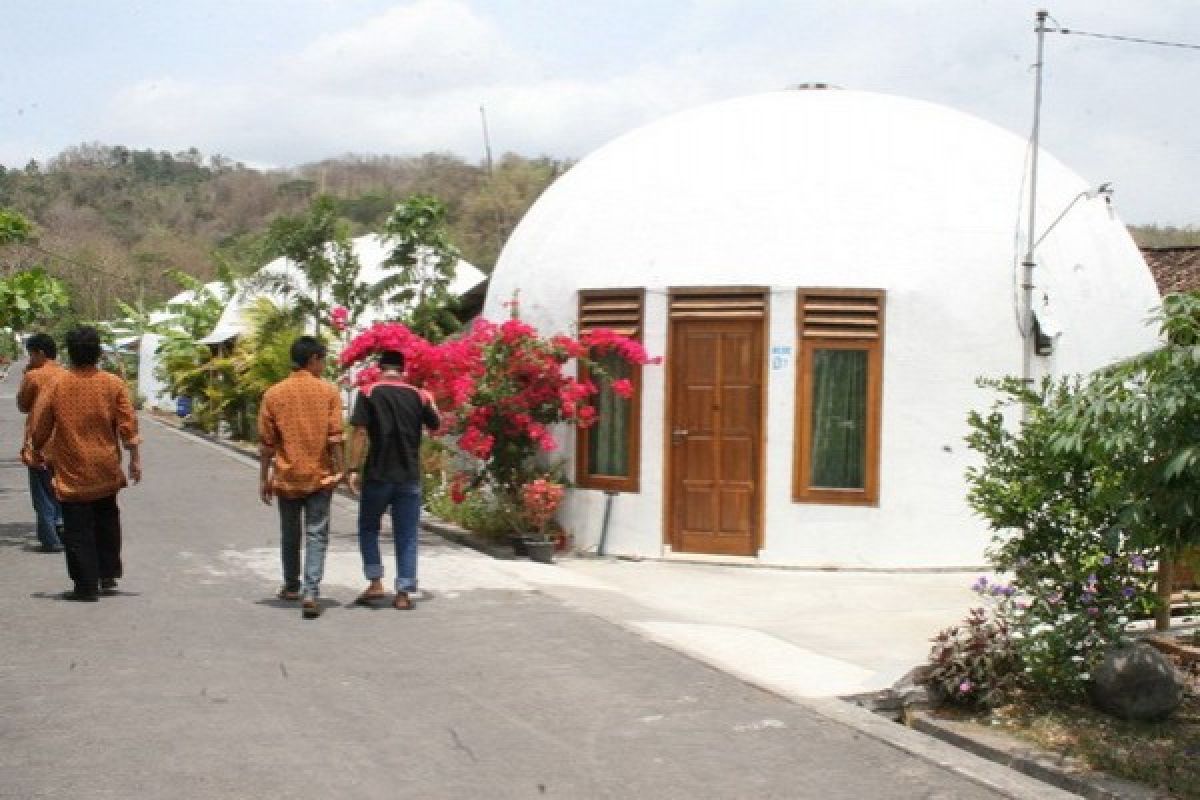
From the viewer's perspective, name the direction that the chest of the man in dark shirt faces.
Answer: away from the camera

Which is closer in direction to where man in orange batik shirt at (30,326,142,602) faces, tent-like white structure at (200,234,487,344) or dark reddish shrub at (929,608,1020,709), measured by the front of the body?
the tent-like white structure

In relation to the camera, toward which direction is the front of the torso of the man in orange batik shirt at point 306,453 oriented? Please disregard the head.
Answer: away from the camera

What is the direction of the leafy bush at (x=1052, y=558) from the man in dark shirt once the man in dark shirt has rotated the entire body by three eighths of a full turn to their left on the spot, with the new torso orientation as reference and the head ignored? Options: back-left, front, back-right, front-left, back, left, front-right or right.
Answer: left

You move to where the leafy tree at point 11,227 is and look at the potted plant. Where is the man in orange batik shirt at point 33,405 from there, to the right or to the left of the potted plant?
right

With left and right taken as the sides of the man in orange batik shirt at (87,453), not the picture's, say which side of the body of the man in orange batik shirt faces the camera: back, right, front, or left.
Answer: back

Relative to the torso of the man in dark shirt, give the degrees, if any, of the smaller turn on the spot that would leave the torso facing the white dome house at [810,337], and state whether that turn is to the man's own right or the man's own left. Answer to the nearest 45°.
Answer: approximately 45° to the man's own right

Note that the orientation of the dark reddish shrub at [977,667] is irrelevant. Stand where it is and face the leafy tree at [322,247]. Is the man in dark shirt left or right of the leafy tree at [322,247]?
left
